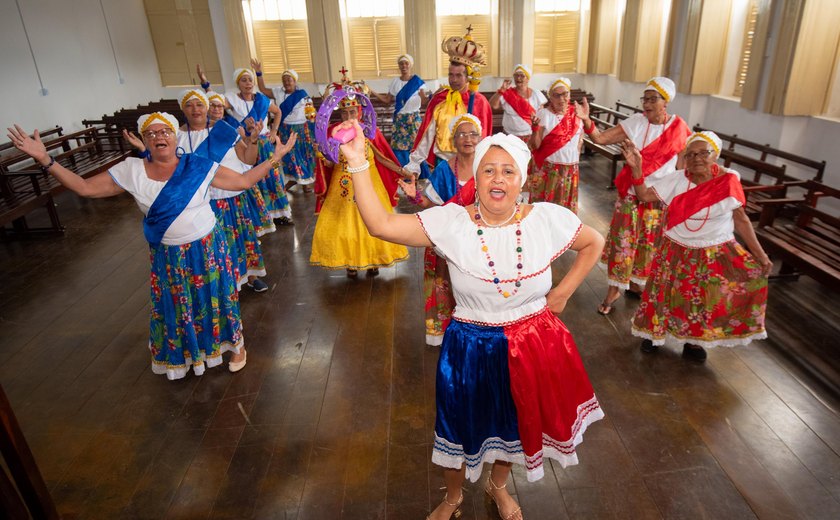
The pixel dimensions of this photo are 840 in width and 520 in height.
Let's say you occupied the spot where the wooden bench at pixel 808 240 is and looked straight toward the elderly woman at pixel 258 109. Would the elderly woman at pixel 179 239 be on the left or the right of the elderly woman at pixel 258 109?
left

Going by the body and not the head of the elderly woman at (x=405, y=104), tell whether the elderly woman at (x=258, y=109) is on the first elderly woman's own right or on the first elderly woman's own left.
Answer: on the first elderly woman's own right

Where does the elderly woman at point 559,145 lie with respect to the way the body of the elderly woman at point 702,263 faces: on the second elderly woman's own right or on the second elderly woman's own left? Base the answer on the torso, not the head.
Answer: on the second elderly woman's own right

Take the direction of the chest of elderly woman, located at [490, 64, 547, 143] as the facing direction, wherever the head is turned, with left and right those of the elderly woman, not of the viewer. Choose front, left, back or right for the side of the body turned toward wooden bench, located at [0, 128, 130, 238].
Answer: right

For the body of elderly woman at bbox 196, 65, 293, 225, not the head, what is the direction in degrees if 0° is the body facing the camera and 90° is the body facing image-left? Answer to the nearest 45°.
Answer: approximately 315°

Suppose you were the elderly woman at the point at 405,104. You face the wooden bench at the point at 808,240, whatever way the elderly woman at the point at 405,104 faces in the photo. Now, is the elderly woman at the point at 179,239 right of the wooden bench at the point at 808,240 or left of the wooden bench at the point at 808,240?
right

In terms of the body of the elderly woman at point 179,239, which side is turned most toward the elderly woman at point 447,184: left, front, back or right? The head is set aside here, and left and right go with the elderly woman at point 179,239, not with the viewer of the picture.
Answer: left
